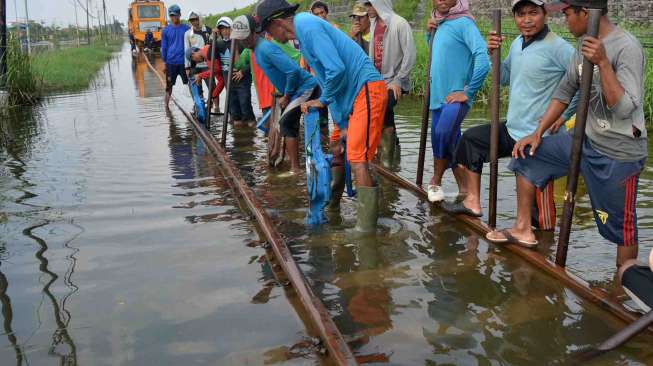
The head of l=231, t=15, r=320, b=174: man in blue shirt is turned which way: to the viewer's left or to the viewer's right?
to the viewer's left

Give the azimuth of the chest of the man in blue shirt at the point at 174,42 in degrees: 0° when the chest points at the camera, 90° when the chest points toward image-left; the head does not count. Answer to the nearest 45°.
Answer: approximately 0°

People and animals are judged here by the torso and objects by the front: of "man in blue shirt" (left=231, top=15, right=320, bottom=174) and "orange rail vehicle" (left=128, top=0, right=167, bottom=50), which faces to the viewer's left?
the man in blue shirt

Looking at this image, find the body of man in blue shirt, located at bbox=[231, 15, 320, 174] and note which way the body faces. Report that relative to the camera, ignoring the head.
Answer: to the viewer's left

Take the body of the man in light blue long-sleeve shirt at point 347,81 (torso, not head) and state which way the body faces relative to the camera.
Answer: to the viewer's left

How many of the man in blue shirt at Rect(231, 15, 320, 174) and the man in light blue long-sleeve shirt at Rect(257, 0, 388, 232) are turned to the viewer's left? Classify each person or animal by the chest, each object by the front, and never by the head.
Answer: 2

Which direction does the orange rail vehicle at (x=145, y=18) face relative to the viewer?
toward the camera

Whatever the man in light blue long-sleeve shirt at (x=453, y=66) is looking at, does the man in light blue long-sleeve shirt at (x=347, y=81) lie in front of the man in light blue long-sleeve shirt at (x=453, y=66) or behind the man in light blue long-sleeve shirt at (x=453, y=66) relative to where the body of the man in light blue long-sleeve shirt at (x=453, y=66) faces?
in front

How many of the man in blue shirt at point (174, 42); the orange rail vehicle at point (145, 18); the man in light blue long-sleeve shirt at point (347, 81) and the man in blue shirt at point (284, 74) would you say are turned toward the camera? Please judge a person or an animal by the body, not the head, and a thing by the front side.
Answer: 2

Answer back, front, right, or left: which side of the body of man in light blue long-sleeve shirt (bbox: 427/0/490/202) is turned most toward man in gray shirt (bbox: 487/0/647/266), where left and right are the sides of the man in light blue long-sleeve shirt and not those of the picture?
left

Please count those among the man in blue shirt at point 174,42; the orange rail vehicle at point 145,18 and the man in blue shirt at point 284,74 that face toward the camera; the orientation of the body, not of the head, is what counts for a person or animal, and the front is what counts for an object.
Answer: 2

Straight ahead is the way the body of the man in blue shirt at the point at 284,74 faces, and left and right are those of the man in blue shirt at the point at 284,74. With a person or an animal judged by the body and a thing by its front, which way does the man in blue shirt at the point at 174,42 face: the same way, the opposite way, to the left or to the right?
to the left

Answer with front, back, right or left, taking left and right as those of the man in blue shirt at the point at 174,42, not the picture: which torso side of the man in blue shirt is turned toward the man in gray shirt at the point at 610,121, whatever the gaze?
front

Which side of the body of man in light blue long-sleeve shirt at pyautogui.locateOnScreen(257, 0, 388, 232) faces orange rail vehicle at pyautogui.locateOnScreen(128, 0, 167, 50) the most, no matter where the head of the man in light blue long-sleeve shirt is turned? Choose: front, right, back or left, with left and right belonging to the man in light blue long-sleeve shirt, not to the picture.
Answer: right

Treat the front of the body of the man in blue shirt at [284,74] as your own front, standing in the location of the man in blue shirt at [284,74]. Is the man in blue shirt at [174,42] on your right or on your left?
on your right

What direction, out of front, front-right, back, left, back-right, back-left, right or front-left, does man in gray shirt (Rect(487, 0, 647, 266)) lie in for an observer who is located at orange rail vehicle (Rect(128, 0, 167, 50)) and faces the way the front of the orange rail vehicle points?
front

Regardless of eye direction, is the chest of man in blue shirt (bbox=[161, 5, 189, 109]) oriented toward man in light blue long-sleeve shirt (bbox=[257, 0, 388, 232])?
yes
